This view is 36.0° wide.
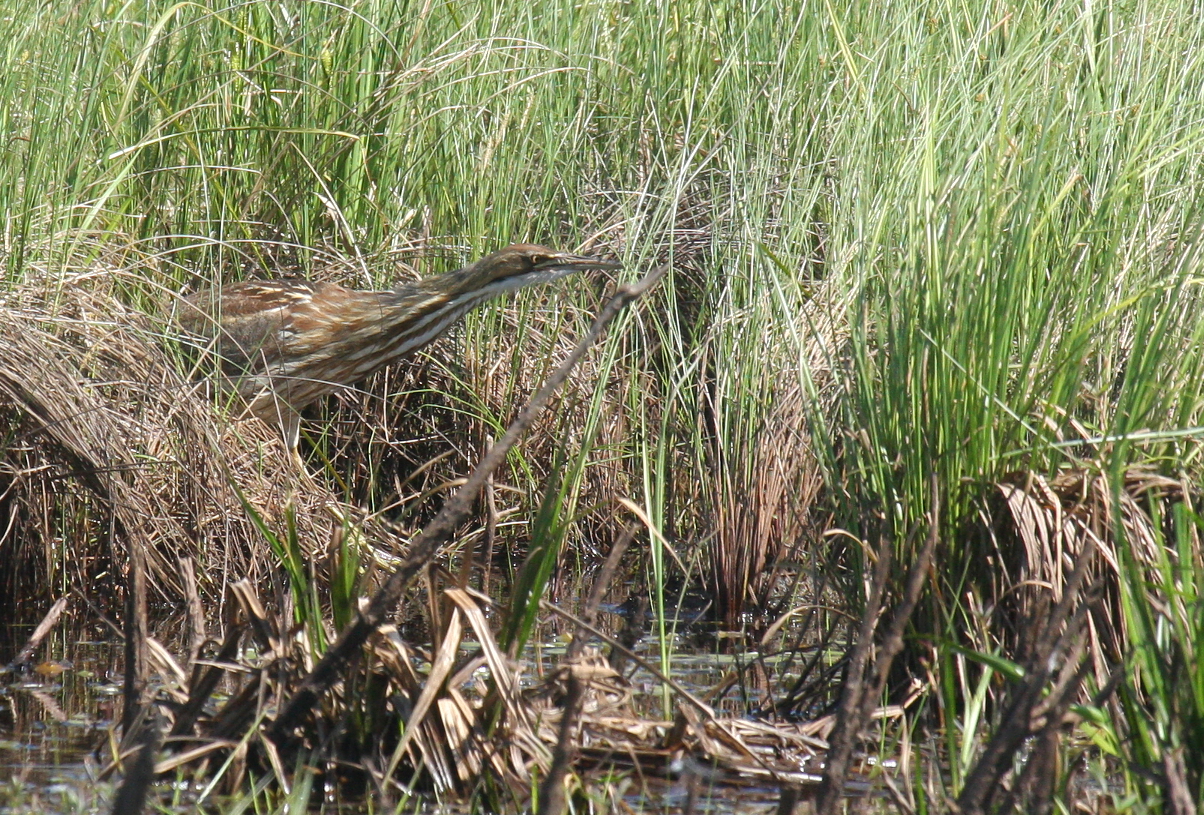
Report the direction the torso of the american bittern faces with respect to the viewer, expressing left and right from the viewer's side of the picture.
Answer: facing to the right of the viewer

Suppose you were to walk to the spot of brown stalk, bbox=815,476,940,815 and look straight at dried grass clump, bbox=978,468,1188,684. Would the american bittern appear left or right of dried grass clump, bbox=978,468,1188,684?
left

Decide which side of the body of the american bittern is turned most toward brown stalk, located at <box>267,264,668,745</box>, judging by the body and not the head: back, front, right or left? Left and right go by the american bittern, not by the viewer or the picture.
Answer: right

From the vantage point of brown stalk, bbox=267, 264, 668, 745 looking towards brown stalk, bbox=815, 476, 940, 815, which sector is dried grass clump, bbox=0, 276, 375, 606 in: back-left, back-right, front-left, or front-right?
back-left

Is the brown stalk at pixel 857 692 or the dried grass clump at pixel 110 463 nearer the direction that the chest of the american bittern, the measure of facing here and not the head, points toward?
the brown stalk

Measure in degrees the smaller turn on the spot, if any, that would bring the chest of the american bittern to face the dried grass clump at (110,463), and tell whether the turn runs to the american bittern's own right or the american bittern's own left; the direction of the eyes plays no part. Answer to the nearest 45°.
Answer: approximately 135° to the american bittern's own right

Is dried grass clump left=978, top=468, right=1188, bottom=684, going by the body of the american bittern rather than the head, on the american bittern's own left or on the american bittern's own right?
on the american bittern's own right

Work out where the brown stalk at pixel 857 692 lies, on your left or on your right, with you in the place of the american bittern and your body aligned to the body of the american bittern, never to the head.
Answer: on your right
